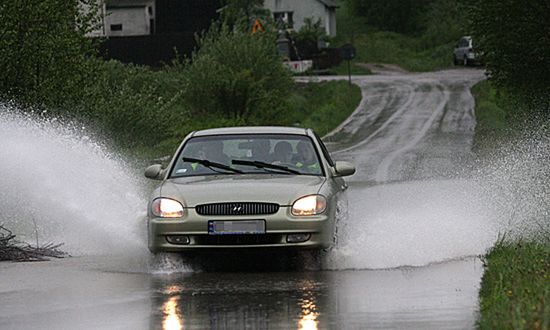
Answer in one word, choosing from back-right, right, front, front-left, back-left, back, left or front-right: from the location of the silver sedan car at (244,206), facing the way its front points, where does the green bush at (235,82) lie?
back

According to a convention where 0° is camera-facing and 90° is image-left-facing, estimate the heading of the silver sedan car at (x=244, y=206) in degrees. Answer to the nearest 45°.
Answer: approximately 0°

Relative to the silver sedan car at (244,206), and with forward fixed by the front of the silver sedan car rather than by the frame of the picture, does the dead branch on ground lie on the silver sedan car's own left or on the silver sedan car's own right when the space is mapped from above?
on the silver sedan car's own right
